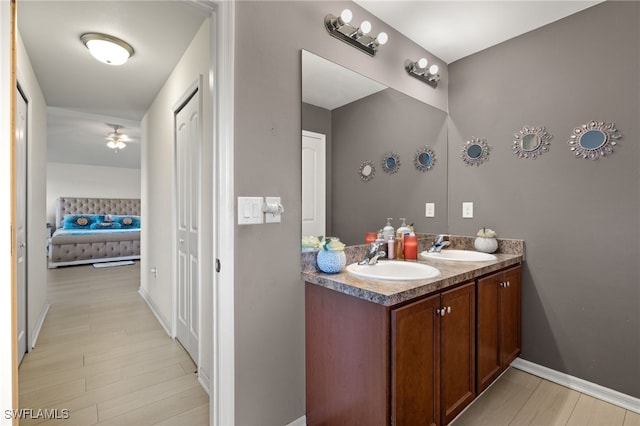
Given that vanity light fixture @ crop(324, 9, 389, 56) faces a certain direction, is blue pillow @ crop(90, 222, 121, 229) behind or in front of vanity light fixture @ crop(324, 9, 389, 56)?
behind

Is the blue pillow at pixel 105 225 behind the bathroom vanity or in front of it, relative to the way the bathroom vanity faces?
behind

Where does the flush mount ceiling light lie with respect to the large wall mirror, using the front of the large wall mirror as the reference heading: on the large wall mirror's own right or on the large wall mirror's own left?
on the large wall mirror's own right

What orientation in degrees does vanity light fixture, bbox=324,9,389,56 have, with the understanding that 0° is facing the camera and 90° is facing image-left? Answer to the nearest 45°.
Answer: approximately 315°

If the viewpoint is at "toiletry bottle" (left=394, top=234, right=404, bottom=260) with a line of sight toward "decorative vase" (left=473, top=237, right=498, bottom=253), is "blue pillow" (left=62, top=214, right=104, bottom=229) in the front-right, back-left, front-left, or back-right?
back-left

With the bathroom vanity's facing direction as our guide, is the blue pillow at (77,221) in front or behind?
behind

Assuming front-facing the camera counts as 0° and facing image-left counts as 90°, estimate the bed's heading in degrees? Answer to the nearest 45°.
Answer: approximately 0°
